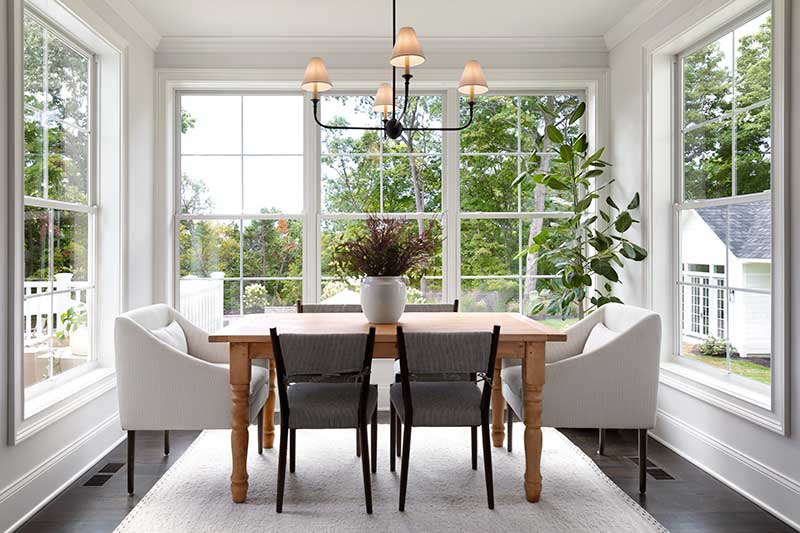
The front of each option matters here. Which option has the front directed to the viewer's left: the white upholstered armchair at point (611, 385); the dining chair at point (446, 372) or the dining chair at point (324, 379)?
the white upholstered armchair

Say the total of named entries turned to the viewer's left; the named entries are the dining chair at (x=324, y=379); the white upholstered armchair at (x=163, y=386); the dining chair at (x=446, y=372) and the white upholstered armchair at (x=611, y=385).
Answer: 1

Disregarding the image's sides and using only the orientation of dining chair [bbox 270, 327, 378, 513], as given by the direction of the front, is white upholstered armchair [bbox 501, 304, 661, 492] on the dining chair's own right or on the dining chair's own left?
on the dining chair's own right

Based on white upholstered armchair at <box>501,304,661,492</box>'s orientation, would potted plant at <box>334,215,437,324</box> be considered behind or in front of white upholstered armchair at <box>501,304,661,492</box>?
in front

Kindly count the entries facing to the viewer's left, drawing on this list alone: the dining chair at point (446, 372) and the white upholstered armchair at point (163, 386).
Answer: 0

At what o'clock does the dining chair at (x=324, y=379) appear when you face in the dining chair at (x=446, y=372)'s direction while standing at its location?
the dining chair at (x=324, y=379) is roughly at 9 o'clock from the dining chair at (x=446, y=372).

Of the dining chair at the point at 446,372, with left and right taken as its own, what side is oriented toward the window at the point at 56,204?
left

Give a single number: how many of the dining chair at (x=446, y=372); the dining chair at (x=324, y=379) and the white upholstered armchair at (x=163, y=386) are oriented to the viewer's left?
0

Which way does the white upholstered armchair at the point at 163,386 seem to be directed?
to the viewer's right

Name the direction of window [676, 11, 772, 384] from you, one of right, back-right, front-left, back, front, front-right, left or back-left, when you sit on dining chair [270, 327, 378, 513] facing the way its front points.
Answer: right

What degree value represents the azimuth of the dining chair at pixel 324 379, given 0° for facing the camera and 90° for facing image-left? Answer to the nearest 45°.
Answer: approximately 180°

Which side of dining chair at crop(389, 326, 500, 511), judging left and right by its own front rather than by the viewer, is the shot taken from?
back

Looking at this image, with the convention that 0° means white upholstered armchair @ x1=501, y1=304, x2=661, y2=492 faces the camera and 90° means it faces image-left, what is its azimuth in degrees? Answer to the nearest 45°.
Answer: approximately 90°

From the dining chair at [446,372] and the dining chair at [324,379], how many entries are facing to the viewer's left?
0
